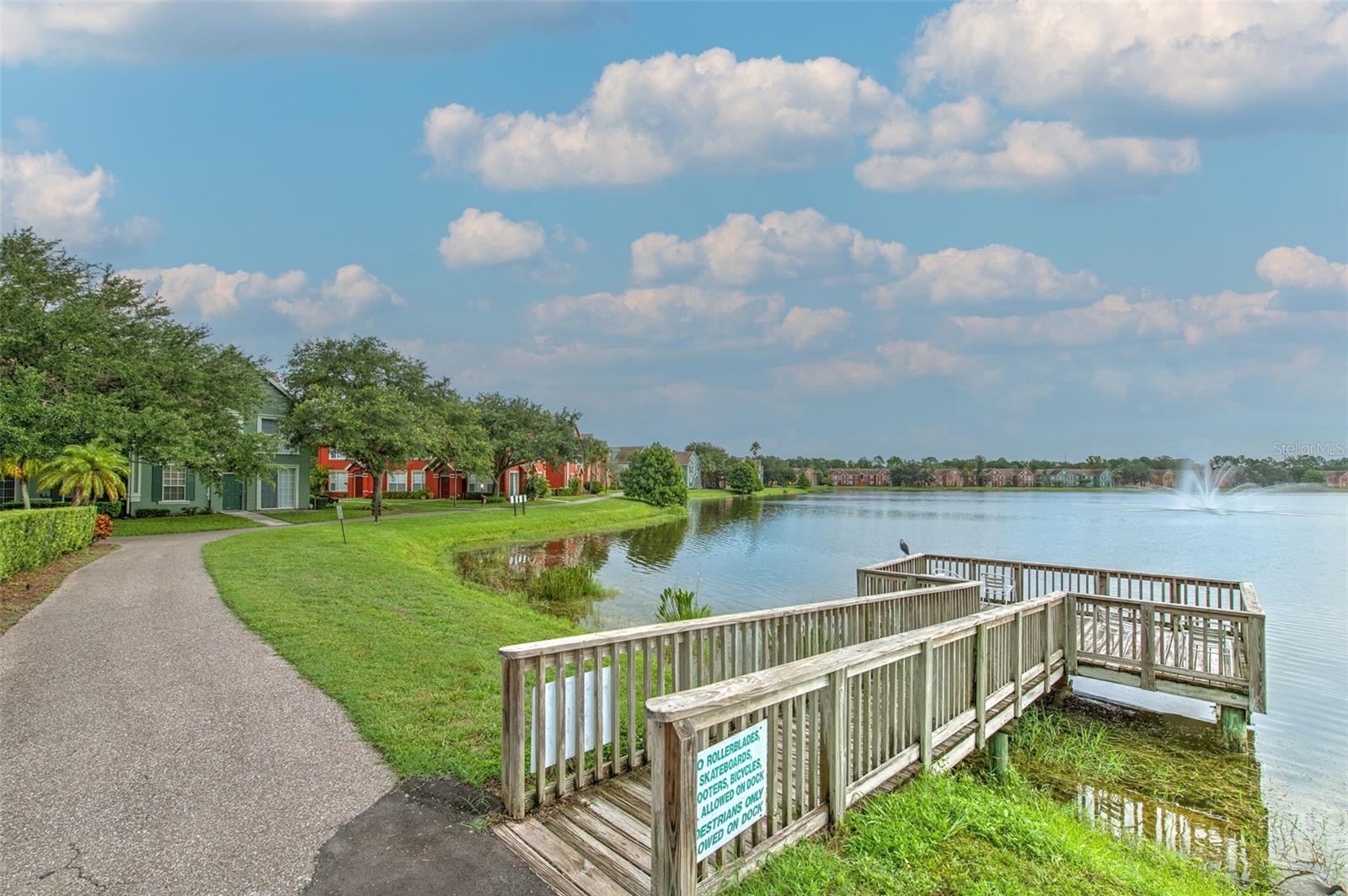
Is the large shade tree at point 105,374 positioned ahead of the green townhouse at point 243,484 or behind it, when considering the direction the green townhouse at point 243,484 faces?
ahead

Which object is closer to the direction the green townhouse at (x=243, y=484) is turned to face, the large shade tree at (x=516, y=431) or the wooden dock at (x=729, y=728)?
the wooden dock

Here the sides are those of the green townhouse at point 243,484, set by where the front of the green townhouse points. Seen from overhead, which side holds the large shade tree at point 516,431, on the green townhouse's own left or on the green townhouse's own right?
on the green townhouse's own left

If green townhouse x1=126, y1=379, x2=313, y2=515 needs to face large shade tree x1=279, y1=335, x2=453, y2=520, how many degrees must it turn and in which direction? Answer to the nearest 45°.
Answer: approximately 45° to its left

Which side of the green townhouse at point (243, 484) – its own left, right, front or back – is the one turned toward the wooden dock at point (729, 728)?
front

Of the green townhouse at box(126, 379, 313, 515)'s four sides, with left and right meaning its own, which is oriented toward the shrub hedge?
front

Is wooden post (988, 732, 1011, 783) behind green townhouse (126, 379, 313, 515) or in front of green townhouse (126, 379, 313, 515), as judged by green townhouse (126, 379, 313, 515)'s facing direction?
in front

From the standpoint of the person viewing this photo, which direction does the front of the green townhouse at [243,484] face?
facing the viewer

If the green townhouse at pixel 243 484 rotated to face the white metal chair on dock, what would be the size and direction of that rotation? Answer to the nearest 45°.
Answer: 0° — it already faces it
